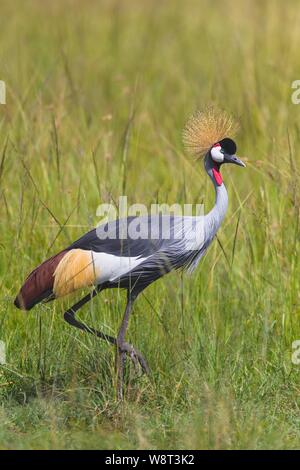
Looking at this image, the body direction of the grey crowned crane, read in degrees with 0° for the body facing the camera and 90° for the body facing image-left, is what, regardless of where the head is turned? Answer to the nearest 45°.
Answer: approximately 270°
